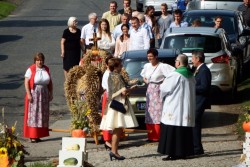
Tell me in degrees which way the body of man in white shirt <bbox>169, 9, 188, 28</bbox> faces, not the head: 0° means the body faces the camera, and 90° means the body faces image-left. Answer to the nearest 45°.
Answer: approximately 0°

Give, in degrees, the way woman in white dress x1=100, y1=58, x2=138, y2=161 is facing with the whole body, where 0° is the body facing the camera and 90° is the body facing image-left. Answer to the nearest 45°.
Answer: approximately 270°

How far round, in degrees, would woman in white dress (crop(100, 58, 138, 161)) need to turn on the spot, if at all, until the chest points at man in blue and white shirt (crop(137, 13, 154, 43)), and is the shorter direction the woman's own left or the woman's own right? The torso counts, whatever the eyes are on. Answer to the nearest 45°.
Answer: approximately 90° to the woman's own left

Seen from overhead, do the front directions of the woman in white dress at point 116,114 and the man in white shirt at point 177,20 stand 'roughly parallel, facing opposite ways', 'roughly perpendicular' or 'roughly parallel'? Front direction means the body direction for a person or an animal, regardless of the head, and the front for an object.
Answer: roughly perpendicular

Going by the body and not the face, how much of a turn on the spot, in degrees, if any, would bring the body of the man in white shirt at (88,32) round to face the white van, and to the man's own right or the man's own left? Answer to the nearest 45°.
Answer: approximately 90° to the man's own left

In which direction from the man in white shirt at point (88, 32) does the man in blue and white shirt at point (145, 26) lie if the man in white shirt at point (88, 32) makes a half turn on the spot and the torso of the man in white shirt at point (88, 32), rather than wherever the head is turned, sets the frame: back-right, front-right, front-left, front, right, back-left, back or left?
back-right

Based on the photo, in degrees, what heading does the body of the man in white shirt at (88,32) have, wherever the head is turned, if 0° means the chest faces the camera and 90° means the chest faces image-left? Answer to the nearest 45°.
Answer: approximately 315°

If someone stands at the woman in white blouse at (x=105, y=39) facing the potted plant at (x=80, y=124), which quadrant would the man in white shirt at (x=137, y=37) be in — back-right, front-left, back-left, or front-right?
back-left

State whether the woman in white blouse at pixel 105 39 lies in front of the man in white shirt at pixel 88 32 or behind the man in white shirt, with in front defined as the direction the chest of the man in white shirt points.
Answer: in front

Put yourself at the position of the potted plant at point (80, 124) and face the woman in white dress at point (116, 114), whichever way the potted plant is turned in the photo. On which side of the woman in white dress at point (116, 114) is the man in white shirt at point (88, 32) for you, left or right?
left

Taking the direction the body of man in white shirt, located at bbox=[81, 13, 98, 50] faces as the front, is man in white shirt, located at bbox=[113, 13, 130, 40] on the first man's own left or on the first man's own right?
on the first man's own left

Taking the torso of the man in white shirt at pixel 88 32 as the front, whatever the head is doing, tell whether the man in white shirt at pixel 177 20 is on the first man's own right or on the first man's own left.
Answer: on the first man's own left
